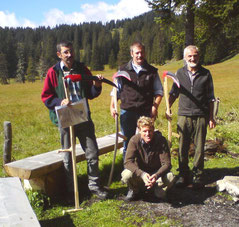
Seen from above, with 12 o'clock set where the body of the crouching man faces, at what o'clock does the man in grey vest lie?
The man in grey vest is roughly at 8 o'clock from the crouching man.

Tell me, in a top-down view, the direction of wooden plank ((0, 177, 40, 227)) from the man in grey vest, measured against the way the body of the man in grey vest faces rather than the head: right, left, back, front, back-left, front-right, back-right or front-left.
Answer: front-right

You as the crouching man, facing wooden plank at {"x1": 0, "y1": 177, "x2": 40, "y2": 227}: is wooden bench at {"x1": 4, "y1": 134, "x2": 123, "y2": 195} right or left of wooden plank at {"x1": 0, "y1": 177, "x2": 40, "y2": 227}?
right

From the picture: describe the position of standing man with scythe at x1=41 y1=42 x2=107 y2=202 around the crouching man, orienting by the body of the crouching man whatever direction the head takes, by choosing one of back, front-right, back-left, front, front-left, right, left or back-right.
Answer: right

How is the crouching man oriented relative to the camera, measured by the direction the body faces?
toward the camera

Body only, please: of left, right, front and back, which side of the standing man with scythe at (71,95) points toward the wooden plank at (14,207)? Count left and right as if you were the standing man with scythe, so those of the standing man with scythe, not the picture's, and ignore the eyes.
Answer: front

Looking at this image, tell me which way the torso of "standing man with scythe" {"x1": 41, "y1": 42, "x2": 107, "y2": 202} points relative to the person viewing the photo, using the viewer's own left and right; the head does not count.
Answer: facing the viewer and to the right of the viewer

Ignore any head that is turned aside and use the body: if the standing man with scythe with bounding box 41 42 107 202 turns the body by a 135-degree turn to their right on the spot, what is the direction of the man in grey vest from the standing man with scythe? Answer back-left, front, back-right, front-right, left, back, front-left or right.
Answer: back

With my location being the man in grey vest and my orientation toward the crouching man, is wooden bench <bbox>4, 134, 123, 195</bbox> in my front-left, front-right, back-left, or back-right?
front-right

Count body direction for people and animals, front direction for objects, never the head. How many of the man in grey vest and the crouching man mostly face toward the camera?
2

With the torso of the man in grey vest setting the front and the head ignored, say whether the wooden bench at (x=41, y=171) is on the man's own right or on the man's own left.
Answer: on the man's own right
